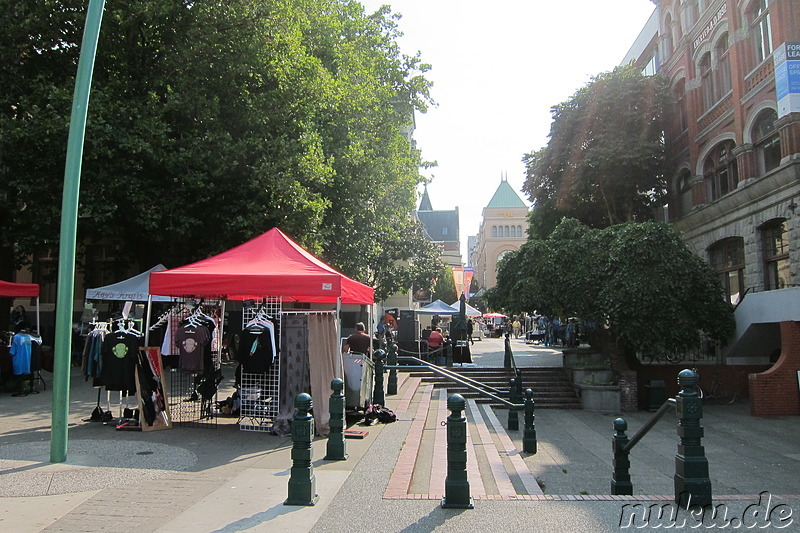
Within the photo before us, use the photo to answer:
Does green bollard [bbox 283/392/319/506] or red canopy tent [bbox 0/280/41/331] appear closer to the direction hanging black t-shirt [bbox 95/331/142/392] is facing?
the green bollard

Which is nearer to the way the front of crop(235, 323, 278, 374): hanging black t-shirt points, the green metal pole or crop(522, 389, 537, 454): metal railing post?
the green metal pole

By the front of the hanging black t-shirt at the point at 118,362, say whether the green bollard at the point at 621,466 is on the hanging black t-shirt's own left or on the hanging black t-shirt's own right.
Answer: on the hanging black t-shirt's own left

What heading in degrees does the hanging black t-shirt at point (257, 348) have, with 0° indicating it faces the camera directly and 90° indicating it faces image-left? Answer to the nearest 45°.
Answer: approximately 0°

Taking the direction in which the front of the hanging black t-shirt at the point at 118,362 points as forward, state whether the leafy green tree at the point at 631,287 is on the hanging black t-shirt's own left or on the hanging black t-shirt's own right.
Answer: on the hanging black t-shirt's own left

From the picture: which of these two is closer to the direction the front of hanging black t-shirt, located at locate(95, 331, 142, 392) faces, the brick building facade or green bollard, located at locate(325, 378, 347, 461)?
the green bollard

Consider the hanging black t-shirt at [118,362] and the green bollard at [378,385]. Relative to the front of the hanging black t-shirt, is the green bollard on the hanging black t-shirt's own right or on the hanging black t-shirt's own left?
on the hanging black t-shirt's own left

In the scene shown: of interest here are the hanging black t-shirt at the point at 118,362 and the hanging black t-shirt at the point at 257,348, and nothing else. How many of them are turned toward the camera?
2

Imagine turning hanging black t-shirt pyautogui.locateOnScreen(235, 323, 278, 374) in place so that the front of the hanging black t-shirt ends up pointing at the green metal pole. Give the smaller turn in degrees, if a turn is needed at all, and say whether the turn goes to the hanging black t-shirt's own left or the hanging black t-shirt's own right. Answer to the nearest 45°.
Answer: approximately 45° to the hanging black t-shirt's own right

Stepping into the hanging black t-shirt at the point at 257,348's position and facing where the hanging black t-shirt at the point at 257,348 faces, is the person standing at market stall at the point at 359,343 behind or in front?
behind

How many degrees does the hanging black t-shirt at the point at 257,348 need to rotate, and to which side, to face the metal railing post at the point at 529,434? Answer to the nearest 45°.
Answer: approximately 90° to its left
